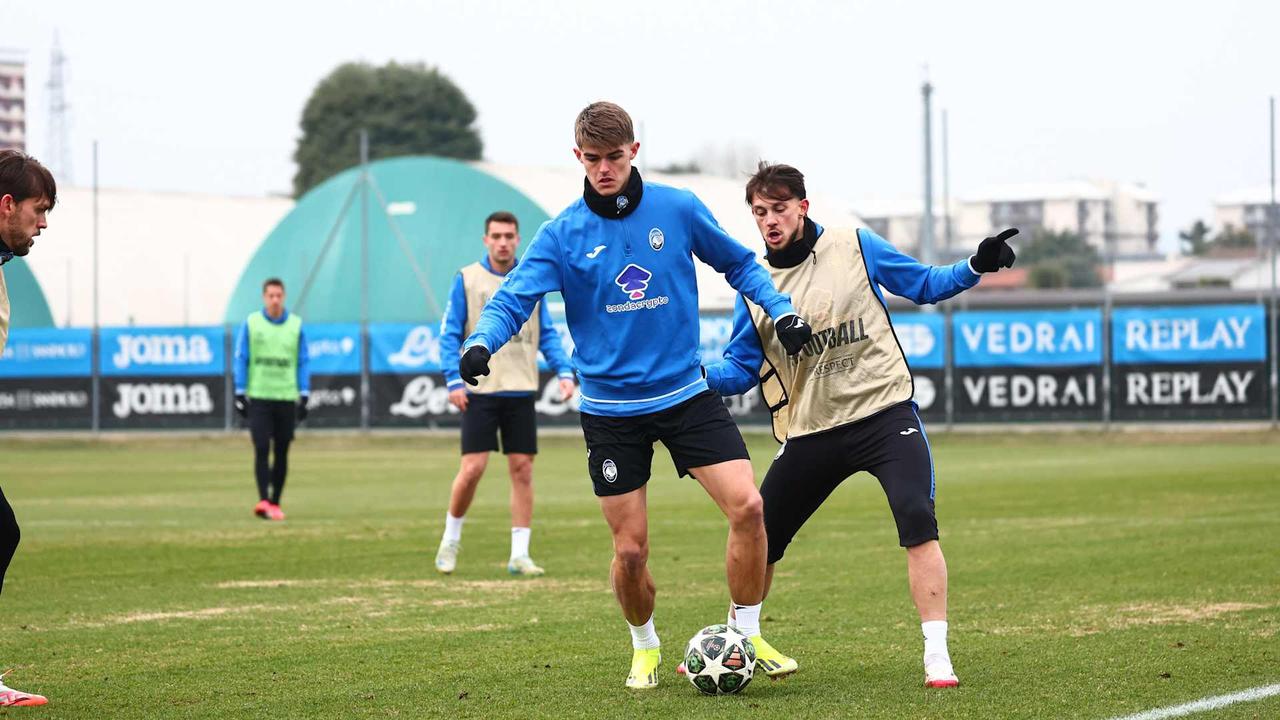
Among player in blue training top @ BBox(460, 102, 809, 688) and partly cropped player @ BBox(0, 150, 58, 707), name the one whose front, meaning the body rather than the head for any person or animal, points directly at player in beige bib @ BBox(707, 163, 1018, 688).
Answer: the partly cropped player

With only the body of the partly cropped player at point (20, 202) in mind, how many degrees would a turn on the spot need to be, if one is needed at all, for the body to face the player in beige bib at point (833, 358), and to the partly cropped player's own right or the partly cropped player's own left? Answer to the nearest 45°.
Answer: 0° — they already face them

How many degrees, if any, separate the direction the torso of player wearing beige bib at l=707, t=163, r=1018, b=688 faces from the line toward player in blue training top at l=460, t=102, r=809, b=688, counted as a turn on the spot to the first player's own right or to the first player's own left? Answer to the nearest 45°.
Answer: approximately 45° to the first player's own right

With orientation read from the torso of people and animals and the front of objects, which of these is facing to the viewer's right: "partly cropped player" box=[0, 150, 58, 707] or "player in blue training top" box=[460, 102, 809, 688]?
the partly cropped player

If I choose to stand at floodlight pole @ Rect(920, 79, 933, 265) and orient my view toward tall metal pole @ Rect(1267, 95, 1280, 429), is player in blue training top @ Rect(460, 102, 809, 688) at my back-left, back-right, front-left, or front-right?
front-right

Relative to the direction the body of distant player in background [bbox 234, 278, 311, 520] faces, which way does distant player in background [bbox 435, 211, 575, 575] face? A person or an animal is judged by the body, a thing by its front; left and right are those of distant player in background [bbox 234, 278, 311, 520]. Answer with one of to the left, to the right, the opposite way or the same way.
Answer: the same way

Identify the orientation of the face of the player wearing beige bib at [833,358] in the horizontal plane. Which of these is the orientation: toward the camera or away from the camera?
toward the camera

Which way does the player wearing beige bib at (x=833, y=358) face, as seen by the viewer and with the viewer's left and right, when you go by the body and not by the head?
facing the viewer

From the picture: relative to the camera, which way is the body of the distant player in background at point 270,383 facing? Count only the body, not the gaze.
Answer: toward the camera

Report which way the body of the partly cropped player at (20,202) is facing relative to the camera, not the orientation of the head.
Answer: to the viewer's right

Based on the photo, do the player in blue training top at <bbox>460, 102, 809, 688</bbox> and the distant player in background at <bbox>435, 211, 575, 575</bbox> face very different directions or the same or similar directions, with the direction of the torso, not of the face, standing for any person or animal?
same or similar directions

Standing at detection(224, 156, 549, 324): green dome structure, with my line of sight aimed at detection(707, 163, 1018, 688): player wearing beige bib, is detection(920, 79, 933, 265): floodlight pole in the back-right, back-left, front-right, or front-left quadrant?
front-left

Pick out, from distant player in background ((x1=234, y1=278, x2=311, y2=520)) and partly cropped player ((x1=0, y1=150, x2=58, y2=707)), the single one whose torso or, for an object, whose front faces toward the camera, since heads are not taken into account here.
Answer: distant player in background ((x1=234, y1=278, x2=311, y2=520))

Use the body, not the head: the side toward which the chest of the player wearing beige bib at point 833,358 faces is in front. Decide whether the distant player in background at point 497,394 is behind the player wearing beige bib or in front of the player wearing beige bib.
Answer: behind

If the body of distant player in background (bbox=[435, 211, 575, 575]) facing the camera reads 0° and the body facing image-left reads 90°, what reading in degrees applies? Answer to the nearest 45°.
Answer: approximately 0°

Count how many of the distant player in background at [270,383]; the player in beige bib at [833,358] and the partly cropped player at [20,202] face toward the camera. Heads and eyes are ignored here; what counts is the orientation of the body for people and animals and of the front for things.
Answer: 2
